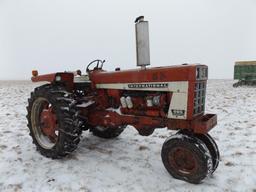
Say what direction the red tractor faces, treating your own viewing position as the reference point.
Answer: facing the viewer and to the right of the viewer

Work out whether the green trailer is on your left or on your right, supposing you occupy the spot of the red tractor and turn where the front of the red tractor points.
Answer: on your left
